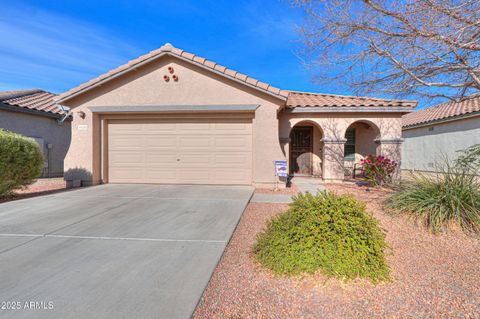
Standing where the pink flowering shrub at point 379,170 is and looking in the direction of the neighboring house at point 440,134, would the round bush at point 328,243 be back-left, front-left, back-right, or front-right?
back-right

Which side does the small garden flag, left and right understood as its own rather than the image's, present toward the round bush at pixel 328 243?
front

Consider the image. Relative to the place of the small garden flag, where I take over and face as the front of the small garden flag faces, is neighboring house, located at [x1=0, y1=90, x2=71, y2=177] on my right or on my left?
on my right

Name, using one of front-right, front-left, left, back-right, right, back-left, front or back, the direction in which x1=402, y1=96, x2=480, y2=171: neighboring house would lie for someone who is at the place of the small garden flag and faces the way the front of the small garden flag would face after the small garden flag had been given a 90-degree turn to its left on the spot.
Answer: front-left

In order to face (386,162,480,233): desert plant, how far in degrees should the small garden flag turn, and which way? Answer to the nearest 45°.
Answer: approximately 45° to its left

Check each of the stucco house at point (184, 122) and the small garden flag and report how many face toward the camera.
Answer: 2

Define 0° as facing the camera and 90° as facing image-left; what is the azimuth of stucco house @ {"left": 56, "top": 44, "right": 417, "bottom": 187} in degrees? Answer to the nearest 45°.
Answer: approximately 0°

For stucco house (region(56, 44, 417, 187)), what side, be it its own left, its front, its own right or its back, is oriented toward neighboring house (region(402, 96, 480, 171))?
left
